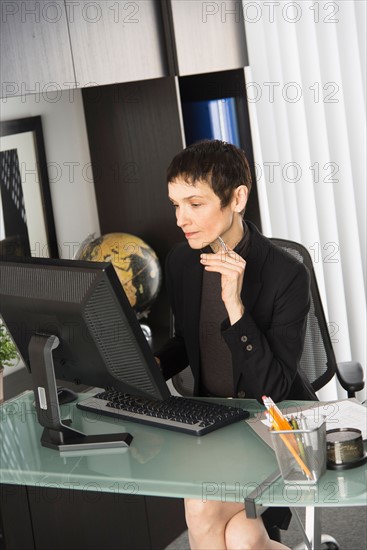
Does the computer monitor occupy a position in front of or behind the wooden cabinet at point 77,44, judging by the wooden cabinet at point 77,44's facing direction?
in front

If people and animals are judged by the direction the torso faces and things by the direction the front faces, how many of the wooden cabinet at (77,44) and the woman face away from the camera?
0

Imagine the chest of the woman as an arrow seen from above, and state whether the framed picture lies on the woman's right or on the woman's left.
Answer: on the woman's right

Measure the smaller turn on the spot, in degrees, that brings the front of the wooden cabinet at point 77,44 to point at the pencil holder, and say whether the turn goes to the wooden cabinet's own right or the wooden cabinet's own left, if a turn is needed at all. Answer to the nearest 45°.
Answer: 0° — it already faces it

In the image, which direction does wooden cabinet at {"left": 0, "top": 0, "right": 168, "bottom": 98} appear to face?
toward the camera

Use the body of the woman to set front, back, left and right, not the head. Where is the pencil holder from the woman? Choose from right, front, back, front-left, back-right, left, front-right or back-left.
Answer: front-left

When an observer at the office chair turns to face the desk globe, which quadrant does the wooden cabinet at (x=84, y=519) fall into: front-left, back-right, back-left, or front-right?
front-left
